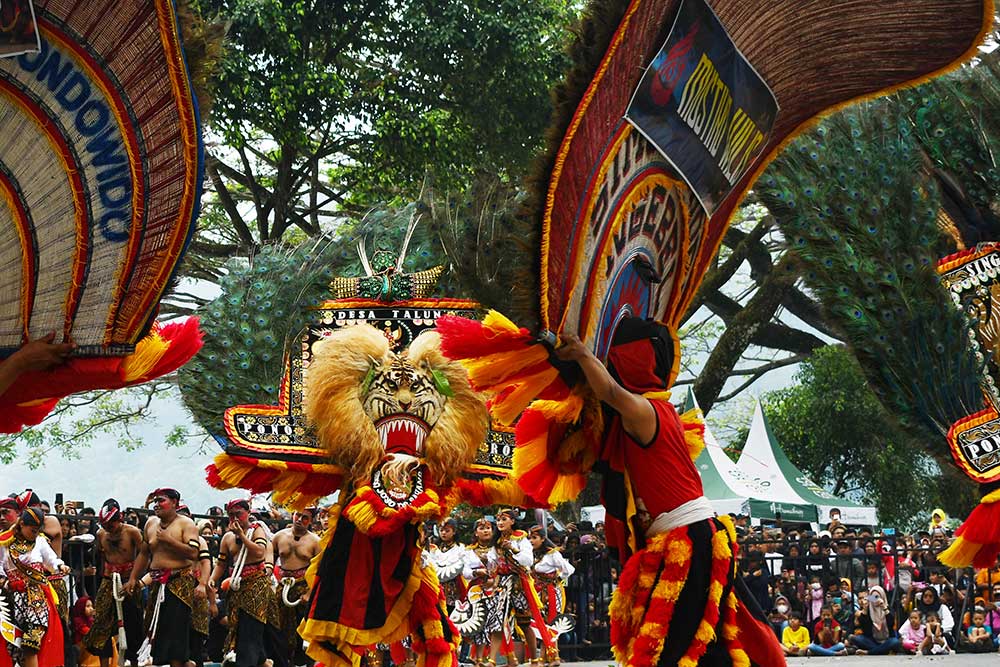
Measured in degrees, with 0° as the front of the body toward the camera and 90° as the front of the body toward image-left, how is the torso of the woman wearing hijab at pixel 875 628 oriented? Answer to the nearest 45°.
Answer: approximately 0°

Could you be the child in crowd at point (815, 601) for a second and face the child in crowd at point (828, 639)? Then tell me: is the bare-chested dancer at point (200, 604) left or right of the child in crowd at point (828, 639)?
right

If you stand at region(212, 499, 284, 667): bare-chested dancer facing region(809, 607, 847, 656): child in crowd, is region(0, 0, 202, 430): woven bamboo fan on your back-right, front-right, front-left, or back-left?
back-right

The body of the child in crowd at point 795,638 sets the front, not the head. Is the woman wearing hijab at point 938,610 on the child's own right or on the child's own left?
on the child's own left

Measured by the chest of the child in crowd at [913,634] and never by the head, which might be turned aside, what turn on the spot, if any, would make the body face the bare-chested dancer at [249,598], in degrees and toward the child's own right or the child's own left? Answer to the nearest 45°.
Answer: approximately 45° to the child's own right

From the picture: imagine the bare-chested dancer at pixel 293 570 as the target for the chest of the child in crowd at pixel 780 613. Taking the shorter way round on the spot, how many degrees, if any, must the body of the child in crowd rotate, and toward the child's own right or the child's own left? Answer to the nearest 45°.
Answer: approximately 45° to the child's own right

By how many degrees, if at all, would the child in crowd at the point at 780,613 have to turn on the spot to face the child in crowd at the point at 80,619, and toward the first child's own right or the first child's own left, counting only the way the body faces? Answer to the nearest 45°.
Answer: approximately 45° to the first child's own right

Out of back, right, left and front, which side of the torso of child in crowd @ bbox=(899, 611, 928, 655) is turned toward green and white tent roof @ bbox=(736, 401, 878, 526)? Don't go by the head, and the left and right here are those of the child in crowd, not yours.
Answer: back
